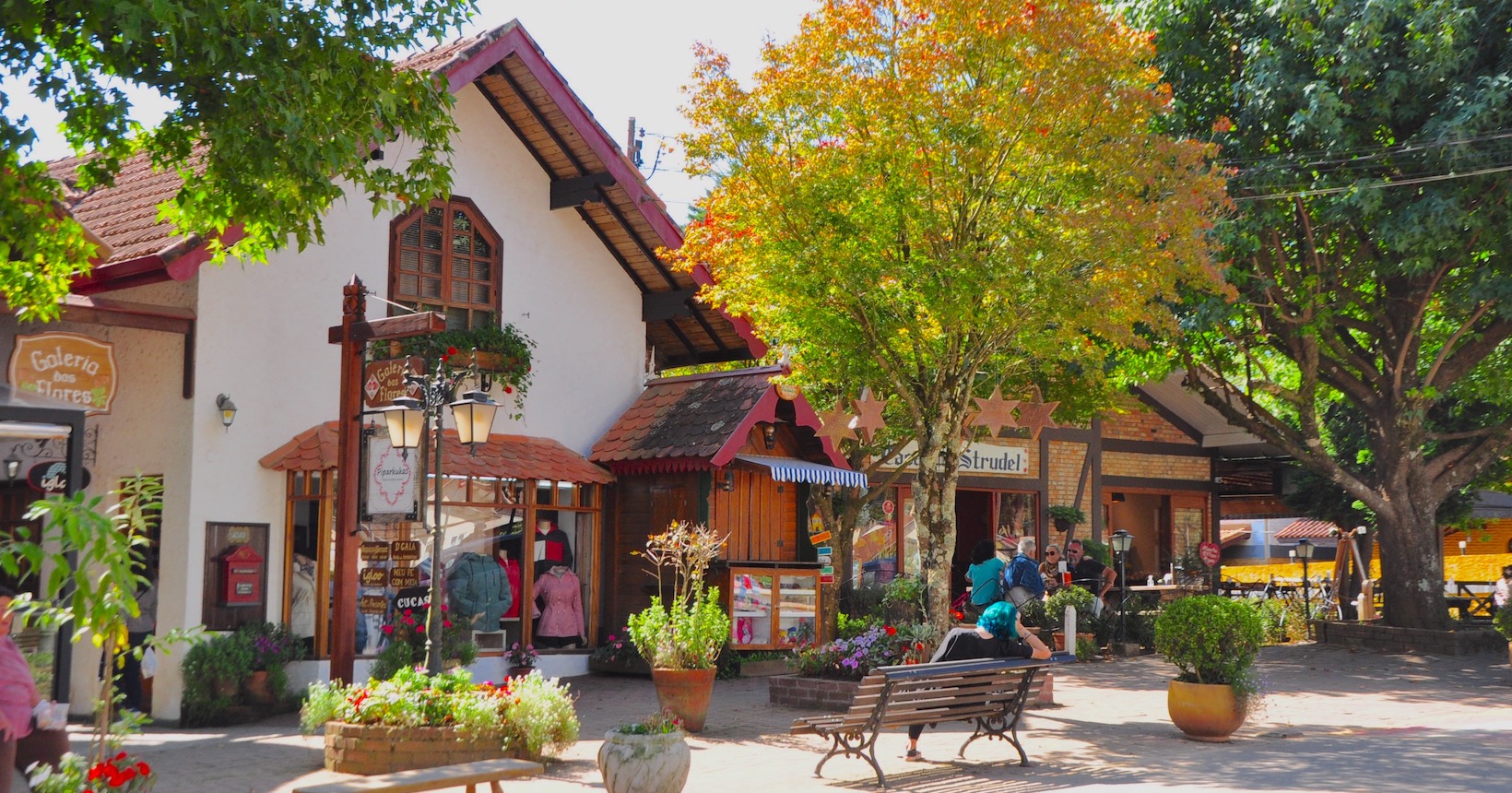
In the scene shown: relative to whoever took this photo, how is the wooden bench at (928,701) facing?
facing away from the viewer and to the left of the viewer

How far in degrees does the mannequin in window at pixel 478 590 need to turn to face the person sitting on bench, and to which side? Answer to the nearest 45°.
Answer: approximately 45° to its left

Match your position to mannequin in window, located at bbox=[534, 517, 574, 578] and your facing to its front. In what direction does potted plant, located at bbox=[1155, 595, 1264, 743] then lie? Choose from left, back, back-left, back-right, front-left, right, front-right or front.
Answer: front-left

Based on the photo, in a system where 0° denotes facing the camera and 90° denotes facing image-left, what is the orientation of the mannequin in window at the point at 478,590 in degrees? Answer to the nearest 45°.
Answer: approximately 0°

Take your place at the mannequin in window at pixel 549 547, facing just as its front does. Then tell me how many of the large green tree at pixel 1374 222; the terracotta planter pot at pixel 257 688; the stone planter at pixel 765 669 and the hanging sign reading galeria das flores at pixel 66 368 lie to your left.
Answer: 2

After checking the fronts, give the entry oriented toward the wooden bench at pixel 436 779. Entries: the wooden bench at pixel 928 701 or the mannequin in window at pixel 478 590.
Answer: the mannequin in window

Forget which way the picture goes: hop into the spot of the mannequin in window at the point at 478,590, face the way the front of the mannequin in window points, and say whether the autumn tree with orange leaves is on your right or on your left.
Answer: on your left

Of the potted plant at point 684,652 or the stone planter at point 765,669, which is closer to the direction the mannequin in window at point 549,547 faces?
the potted plant

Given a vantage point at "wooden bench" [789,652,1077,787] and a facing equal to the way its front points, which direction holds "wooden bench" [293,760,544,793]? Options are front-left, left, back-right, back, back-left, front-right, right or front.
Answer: left
